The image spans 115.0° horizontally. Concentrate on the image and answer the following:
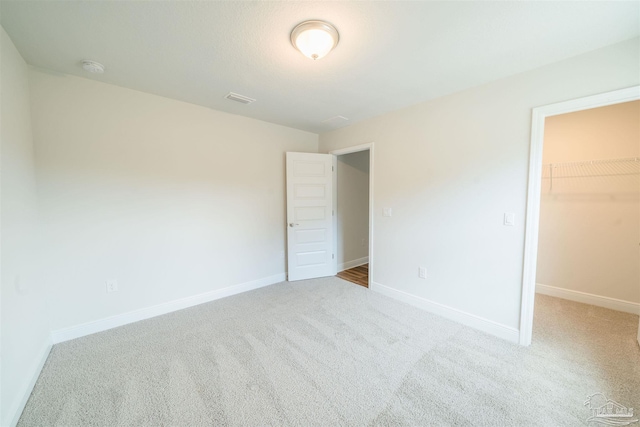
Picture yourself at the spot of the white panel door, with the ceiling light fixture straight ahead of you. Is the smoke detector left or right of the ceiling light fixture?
right

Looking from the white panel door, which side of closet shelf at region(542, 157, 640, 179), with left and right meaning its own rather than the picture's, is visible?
front

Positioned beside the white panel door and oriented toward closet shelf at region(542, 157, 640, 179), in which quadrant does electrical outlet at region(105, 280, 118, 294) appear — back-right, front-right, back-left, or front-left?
back-right

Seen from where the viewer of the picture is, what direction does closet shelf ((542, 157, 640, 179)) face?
facing the viewer and to the left of the viewer

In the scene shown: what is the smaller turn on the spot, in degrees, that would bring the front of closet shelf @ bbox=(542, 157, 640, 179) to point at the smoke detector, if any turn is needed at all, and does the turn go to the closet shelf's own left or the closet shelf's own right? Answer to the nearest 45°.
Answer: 0° — it already faces it

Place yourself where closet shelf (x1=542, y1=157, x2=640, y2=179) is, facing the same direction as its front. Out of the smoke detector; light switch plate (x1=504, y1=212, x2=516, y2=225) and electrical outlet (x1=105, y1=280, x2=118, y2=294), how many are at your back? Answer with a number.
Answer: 0

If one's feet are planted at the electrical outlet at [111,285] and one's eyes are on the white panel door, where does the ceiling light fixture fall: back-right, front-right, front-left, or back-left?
front-right

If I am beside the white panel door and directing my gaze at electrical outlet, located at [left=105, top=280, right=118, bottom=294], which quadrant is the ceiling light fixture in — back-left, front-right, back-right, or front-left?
front-left

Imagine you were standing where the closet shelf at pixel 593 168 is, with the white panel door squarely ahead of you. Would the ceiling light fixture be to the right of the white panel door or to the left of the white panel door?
left

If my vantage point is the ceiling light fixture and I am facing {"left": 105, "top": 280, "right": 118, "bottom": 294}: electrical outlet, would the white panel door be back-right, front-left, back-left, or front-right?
front-right

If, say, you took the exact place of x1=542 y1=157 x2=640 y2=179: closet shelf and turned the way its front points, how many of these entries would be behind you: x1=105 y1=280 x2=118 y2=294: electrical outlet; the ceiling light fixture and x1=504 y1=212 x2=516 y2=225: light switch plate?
0

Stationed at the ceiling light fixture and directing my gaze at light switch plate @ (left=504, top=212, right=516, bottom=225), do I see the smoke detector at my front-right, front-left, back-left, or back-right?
back-left
